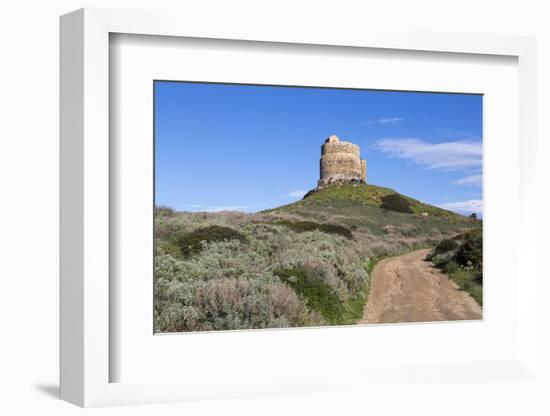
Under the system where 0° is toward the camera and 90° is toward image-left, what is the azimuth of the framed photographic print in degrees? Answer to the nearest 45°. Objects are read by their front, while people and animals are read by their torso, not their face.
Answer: approximately 315°
